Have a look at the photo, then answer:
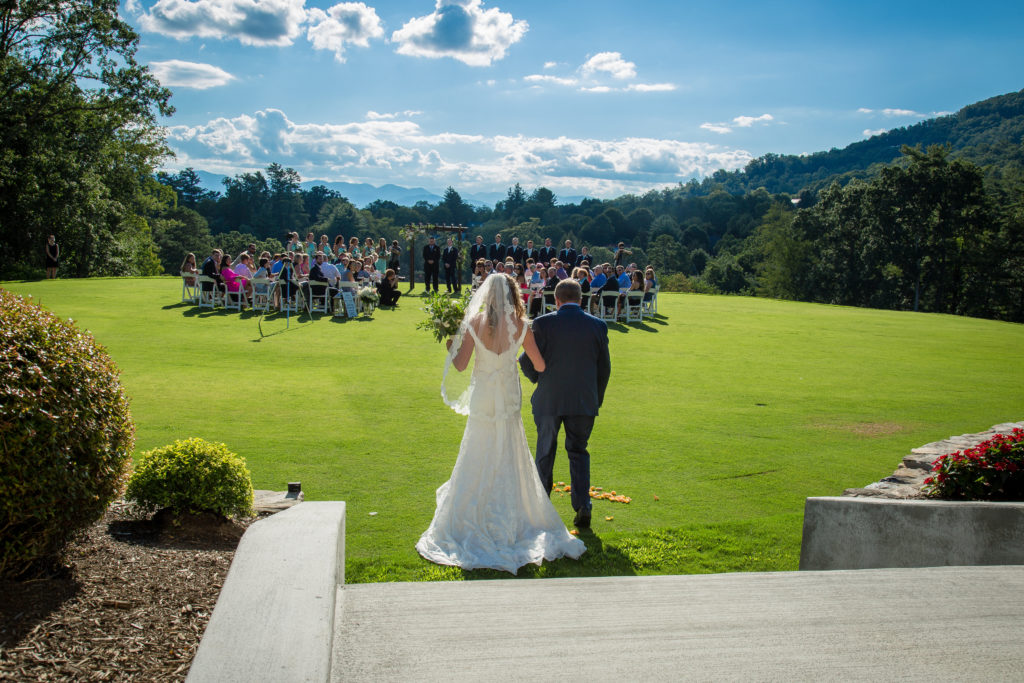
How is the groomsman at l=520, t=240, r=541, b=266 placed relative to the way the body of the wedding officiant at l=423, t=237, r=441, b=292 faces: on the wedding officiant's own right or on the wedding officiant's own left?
on the wedding officiant's own left

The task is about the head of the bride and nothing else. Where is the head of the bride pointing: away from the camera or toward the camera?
away from the camera

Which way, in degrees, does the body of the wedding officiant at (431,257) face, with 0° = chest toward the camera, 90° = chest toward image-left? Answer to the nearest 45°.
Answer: approximately 0°

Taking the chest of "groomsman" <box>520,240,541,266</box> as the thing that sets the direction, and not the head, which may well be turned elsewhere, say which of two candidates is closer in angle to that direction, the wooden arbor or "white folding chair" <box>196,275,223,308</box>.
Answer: the white folding chair

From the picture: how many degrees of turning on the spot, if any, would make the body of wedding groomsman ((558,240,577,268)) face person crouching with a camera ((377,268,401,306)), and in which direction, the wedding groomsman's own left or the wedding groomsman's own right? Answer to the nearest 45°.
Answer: approximately 45° to the wedding groomsman's own right

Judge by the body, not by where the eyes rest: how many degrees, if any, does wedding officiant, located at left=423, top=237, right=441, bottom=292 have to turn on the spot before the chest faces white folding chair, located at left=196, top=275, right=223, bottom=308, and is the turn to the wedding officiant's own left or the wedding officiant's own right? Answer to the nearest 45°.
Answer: approximately 45° to the wedding officiant's own right

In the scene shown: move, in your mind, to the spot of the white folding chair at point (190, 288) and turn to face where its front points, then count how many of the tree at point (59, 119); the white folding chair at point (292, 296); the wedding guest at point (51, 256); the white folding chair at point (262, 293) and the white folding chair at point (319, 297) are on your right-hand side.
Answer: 3

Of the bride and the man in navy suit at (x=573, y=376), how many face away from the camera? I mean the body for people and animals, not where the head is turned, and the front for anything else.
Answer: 2

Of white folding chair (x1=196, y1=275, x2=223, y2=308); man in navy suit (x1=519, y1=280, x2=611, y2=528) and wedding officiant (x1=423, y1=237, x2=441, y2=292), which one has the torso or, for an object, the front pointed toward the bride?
the wedding officiant

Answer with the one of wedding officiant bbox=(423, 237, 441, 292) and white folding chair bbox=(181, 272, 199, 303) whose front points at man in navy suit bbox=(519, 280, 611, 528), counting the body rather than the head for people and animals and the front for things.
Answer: the wedding officiant

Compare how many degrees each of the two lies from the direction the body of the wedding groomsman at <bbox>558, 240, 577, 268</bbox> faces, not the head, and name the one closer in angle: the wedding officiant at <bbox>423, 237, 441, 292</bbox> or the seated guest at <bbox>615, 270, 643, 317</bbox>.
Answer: the seated guest

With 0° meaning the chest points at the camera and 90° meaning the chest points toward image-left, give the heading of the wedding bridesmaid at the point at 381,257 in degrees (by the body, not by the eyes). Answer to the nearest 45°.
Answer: approximately 0°

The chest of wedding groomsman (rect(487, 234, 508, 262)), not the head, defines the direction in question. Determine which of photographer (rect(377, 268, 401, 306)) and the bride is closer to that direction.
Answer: the bride

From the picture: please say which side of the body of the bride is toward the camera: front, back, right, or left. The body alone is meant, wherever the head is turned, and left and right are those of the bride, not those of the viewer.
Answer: back

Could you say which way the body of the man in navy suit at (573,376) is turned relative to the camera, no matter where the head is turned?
away from the camera
